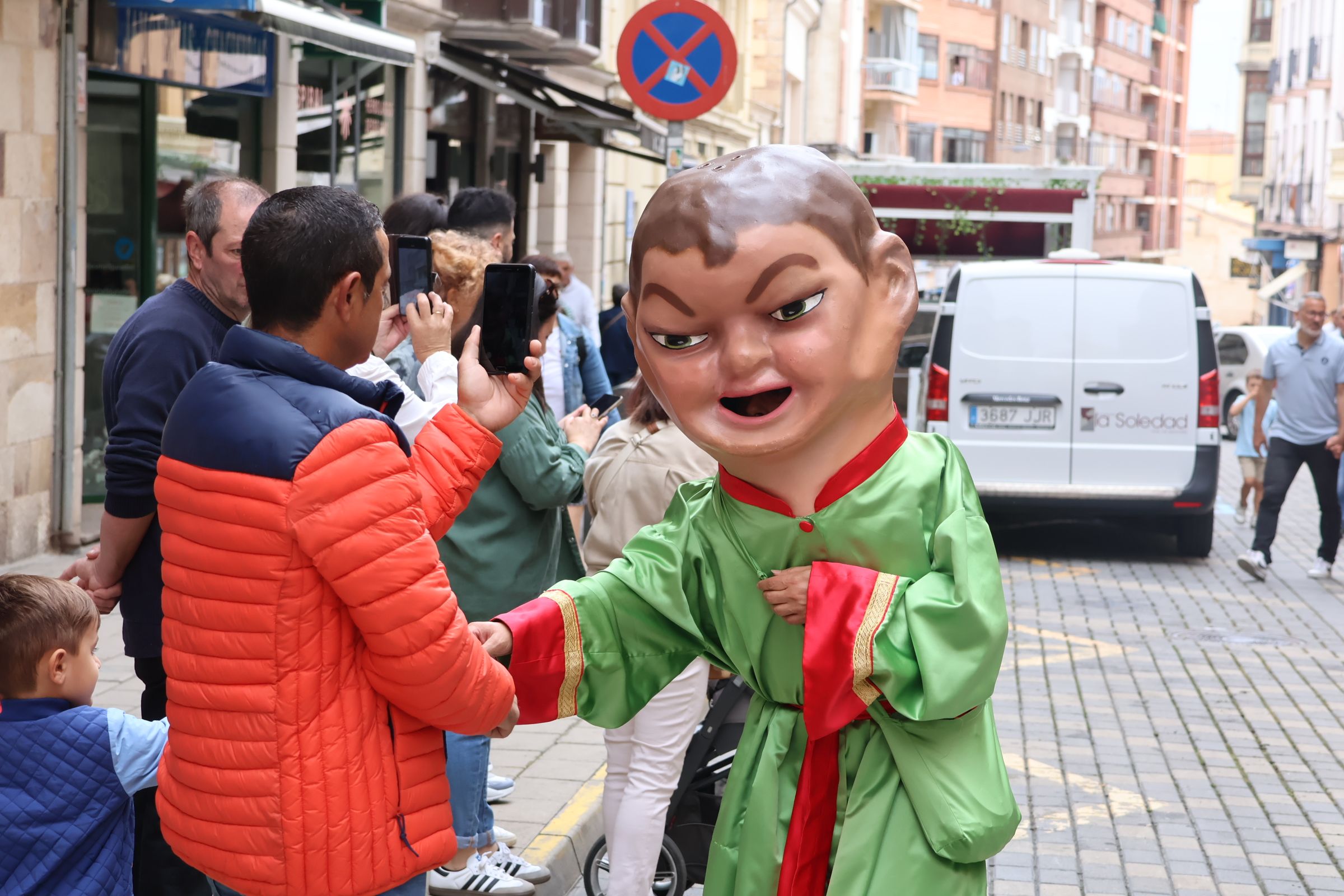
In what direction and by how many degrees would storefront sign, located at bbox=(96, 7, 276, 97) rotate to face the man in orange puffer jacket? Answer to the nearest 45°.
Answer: approximately 45° to its right

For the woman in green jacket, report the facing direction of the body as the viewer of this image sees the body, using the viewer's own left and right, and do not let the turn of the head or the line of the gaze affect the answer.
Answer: facing to the right of the viewer

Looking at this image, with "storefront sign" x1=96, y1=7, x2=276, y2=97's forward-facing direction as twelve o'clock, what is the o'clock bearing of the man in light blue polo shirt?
The man in light blue polo shirt is roughly at 11 o'clock from the storefront sign.

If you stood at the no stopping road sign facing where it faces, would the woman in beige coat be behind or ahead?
ahead

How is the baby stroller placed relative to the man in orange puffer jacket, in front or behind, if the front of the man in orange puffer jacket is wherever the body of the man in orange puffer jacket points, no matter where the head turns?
in front

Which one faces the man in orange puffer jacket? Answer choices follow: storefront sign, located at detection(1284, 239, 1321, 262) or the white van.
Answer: the storefront sign

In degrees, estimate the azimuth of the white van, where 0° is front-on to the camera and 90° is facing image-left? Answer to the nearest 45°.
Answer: approximately 180°

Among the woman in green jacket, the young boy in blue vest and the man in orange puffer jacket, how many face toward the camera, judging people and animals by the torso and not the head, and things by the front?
0

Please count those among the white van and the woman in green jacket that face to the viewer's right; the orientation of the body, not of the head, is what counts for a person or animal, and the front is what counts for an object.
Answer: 1

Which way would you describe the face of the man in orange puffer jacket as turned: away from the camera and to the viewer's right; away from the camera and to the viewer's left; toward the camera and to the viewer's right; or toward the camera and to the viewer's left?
away from the camera and to the viewer's right

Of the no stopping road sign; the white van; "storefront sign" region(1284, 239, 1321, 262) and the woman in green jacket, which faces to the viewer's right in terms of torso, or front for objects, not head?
the woman in green jacket

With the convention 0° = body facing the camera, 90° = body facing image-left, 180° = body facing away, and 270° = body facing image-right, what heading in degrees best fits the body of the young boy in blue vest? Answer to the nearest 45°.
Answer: approximately 225°

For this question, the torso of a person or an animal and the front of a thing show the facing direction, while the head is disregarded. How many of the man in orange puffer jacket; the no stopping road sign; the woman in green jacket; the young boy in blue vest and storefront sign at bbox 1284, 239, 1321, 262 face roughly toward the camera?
2

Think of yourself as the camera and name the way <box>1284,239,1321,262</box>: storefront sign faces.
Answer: facing the viewer

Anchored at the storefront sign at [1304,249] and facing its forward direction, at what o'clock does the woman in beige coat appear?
The woman in beige coat is roughly at 12 o'clock from the storefront sign.

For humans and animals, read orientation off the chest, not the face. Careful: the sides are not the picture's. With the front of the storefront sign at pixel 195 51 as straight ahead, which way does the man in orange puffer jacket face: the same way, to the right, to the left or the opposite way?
to the left
